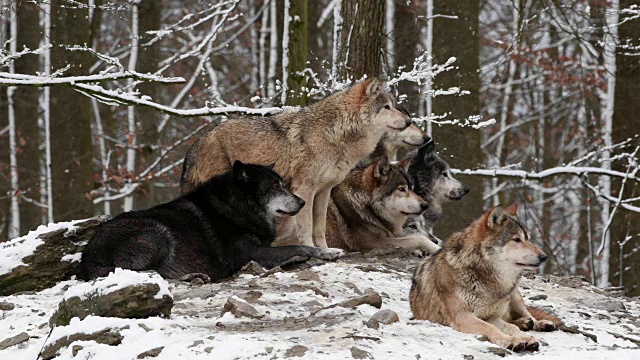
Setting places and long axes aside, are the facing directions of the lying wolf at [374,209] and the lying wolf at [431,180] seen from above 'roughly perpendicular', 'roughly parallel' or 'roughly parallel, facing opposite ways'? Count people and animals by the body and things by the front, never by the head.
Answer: roughly parallel

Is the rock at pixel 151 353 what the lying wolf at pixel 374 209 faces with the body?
no

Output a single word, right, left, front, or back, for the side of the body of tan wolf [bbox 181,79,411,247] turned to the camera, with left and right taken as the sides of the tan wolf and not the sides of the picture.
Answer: right

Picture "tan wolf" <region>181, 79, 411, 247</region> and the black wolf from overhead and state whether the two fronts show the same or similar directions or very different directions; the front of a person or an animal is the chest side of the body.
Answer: same or similar directions

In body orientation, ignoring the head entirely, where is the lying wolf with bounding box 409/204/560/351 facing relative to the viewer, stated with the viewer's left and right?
facing the viewer and to the right of the viewer

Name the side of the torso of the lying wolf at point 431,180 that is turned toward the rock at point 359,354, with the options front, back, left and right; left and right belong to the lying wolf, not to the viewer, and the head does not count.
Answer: right

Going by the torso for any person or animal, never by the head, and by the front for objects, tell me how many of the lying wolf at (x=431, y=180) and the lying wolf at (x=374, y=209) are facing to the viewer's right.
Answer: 2

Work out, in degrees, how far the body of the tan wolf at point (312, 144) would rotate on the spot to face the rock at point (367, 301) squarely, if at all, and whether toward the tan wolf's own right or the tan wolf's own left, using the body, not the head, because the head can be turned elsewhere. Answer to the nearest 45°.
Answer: approximately 90° to the tan wolf's own right

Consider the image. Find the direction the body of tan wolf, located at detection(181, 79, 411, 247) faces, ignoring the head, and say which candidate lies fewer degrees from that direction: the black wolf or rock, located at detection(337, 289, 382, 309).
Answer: the rock

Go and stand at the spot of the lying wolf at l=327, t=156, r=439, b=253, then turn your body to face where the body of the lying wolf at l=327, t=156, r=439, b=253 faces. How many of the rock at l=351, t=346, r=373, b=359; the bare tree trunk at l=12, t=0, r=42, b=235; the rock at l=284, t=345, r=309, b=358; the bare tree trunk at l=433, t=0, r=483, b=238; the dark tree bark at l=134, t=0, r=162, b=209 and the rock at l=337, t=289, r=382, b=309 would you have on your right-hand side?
3

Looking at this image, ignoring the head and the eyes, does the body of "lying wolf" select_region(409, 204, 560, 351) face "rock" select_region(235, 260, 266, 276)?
no

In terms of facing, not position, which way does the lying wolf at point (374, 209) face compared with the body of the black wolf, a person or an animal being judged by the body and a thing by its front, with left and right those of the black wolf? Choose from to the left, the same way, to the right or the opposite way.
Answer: the same way

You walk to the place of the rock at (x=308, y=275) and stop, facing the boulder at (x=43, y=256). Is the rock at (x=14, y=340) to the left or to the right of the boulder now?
left

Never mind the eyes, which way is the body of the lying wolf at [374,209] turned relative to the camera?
to the viewer's right

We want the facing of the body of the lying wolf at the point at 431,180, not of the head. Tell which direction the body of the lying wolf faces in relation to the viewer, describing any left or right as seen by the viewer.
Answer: facing to the right of the viewer

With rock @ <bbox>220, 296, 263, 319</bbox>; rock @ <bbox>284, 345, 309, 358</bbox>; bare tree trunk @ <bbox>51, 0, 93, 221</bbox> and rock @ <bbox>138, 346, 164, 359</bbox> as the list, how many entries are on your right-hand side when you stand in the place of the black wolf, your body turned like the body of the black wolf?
3
